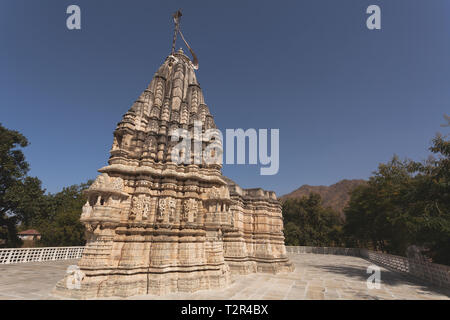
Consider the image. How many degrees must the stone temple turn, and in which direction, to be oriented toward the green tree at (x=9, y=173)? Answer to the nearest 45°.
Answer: approximately 90° to its left

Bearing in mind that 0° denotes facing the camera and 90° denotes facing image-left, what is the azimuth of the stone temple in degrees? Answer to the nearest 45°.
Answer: approximately 225°

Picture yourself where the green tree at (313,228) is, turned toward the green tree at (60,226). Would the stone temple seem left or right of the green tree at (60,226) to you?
left

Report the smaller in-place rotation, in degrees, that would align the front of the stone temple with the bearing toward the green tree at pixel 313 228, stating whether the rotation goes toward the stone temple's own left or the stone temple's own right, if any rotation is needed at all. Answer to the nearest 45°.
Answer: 0° — it already faces it
